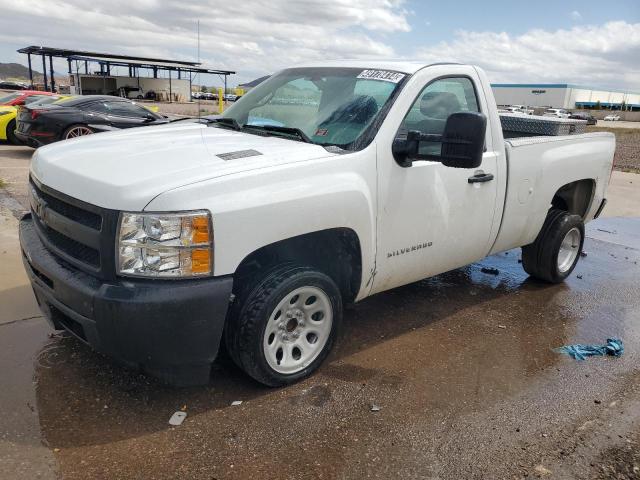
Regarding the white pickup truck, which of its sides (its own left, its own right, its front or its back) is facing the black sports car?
right

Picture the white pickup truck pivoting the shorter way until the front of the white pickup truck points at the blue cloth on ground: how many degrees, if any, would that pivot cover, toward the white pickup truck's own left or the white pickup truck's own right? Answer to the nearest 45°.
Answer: approximately 135° to the white pickup truck's own left

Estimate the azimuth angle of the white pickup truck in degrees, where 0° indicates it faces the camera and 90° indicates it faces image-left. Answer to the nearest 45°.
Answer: approximately 45°

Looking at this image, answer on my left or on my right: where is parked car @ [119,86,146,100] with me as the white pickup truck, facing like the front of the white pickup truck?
on my right

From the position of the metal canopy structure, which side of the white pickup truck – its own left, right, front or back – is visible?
right
